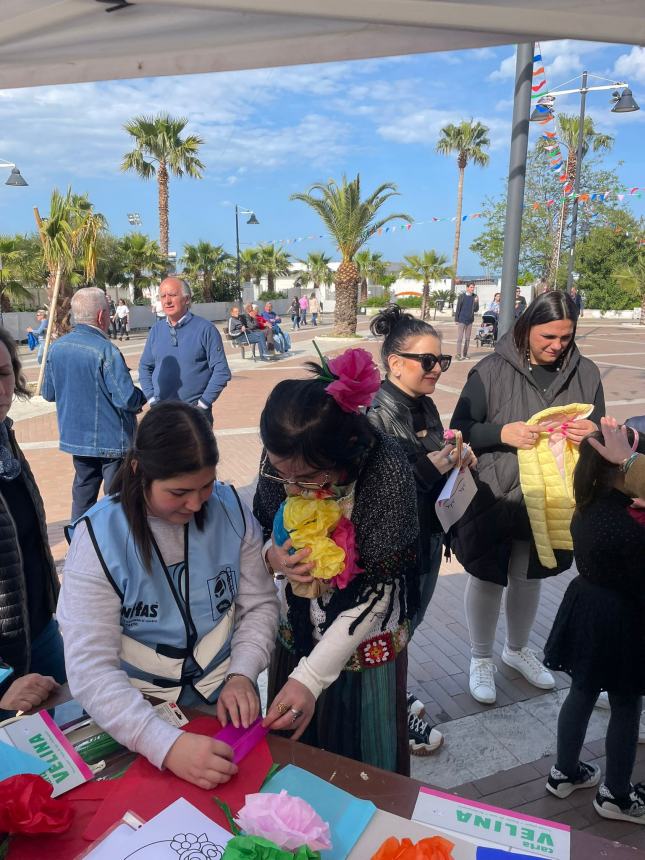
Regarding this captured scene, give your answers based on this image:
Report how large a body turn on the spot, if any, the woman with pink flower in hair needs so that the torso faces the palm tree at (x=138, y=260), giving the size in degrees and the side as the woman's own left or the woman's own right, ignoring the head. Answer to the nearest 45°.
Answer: approximately 135° to the woman's own right

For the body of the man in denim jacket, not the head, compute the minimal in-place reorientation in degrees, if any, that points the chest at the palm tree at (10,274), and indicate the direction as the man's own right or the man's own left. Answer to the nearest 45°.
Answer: approximately 45° to the man's own left

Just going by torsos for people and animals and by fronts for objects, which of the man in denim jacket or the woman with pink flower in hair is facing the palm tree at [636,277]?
the man in denim jacket

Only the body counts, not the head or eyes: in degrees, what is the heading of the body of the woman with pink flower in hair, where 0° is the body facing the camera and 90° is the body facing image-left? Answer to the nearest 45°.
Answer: approximately 45°

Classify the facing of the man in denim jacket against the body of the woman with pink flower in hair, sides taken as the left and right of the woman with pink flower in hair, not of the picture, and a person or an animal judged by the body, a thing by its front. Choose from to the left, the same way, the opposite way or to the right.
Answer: the opposite way

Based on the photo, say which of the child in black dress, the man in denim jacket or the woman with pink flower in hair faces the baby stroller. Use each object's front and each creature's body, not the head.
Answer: the man in denim jacket

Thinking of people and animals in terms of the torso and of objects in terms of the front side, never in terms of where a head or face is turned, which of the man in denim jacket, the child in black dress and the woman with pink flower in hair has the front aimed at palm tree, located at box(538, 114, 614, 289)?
the man in denim jacket

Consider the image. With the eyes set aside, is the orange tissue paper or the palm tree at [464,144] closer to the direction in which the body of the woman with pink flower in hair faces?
the orange tissue paper

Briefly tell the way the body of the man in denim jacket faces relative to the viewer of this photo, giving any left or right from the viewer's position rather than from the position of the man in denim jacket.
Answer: facing away from the viewer and to the right of the viewer
